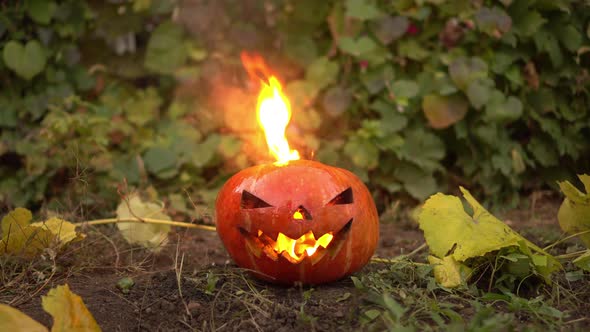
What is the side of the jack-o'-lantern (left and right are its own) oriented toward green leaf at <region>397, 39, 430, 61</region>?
back

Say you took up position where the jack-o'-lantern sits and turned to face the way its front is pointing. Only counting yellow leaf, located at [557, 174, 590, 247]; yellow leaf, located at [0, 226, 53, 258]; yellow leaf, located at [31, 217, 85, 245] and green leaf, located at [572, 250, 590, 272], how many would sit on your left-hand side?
2

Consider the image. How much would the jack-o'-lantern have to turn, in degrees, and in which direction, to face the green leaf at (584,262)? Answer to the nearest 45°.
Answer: approximately 90° to its left

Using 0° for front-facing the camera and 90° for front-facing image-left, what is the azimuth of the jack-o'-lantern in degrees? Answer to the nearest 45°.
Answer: approximately 0°

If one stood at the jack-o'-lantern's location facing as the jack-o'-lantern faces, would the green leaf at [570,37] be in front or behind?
behind

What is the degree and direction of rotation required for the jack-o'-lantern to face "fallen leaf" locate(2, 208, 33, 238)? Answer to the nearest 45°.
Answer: approximately 90° to its right

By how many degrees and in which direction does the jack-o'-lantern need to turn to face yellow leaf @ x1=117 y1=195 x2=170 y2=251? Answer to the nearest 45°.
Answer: approximately 135° to its right

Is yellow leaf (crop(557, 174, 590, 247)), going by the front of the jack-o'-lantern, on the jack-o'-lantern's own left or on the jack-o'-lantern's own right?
on the jack-o'-lantern's own left

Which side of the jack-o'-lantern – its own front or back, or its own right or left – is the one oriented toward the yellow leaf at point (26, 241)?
right

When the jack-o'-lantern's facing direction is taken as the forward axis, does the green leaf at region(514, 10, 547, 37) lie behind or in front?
behind
